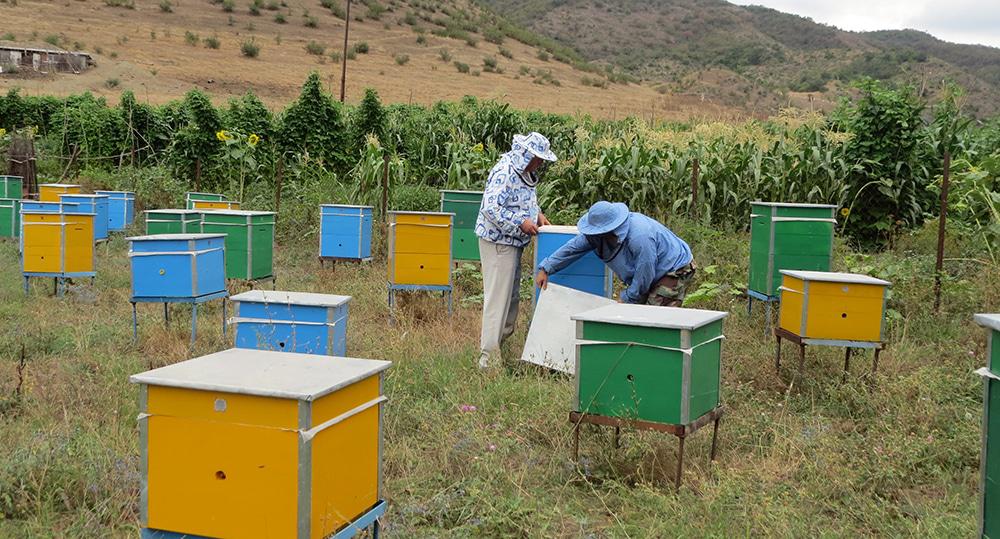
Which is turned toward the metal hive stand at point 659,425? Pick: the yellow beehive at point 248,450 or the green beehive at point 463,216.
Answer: the green beehive

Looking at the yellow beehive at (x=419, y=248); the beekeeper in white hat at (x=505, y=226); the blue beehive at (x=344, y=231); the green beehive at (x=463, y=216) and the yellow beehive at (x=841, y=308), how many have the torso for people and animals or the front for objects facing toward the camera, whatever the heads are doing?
4

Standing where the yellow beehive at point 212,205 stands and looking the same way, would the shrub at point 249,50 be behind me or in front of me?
behind

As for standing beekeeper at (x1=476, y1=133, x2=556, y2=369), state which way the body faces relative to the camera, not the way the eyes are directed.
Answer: to the viewer's right

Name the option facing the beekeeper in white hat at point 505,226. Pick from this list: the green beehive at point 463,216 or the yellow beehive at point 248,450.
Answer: the green beehive

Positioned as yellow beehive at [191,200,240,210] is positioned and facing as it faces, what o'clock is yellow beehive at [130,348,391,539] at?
yellow beehive at [130,348,391,539] is roughly at 12 o'clock from yellow beehive at [191,200,240,210].

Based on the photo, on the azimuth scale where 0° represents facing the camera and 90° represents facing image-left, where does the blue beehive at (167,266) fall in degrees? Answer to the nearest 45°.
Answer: approximately 45°

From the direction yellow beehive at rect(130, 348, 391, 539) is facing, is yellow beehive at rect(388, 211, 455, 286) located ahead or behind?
behind
